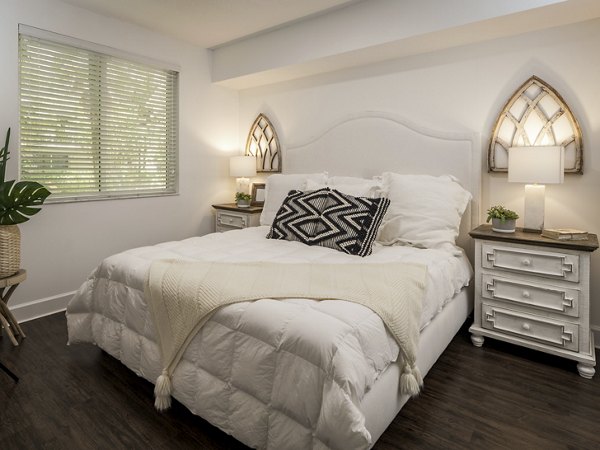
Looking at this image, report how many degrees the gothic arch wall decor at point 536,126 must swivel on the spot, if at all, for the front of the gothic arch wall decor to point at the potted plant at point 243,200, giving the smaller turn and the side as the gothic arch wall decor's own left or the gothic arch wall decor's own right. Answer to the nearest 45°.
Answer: approximately 90° to the gothic arch wall decor's own right

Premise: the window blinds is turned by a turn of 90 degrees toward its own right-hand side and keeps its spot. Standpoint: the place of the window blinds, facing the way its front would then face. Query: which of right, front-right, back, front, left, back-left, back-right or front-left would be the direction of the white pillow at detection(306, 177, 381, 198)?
left

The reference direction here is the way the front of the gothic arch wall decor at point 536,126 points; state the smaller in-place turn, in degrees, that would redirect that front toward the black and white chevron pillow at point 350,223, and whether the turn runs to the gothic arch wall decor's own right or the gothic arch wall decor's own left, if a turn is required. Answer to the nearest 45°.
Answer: approximately 45° to the gothic arch wall decor's own right

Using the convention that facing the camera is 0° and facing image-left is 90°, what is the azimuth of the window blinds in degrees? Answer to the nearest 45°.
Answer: approximately 315°

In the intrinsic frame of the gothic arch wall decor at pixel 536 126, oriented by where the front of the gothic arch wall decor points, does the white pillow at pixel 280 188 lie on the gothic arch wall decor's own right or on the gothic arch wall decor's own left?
on the gothic arch wall decor's own right

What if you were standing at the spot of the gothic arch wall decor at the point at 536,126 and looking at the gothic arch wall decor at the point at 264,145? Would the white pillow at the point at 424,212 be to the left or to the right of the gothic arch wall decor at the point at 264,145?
left

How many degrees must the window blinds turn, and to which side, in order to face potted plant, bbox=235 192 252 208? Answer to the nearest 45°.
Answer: approximately 45° to its left

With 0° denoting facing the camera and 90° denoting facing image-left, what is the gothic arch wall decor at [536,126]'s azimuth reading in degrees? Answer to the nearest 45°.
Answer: approximately 0°

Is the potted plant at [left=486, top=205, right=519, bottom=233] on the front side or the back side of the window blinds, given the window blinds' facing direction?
on the front side

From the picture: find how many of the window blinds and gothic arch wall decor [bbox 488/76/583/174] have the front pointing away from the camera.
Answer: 0

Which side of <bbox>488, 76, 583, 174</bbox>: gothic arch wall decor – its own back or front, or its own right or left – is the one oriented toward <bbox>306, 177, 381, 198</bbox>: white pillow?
right

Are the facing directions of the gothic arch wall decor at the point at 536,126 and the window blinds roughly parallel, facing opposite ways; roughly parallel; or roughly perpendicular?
roughly perpendicular

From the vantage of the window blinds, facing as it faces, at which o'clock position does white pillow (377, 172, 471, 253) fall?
The white pillow is roughly at 12 o'clock from the window blinds.
